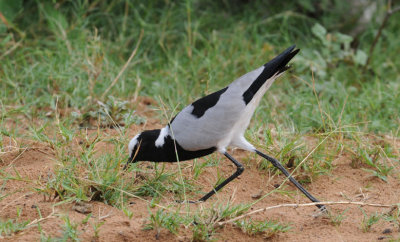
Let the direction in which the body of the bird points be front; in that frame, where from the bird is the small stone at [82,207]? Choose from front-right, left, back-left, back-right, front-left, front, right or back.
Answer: front-left

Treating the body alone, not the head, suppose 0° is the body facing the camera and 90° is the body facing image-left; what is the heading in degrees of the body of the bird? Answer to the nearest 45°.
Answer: approximately 90°
